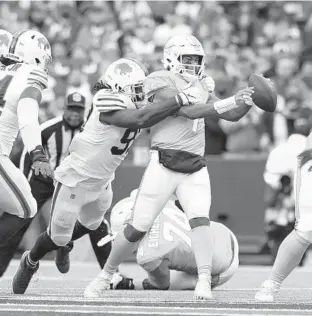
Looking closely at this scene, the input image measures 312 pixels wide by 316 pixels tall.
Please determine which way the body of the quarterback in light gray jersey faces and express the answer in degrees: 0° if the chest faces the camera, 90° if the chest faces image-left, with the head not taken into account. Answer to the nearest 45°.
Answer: approximately 315°

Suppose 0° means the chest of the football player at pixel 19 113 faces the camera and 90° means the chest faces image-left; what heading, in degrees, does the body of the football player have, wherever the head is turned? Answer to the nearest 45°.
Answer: approximately 225°

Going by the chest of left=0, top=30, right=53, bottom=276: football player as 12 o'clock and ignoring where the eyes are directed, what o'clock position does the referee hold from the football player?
The referee is roughly at 11 o'clock from the football player.

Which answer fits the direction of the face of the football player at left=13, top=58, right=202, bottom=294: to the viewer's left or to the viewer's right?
to the viewer's right

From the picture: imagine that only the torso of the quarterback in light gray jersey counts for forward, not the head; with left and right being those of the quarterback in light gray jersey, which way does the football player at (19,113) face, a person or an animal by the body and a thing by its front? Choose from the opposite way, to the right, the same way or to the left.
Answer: to the left
